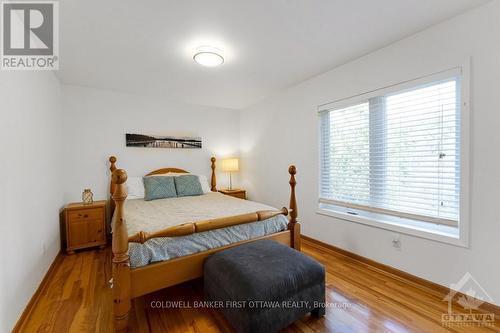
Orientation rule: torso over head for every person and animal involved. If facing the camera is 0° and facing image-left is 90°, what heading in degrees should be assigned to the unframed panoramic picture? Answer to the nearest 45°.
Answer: approximately 0°

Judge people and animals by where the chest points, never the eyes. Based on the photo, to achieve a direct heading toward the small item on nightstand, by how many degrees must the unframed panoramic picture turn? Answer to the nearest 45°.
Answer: approximately 90° to its right

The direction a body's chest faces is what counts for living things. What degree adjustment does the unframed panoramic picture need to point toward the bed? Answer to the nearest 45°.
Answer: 0° — it already faces it

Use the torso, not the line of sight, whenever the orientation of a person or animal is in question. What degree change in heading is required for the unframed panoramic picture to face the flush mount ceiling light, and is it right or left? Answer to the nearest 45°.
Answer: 0° — it already faces it
